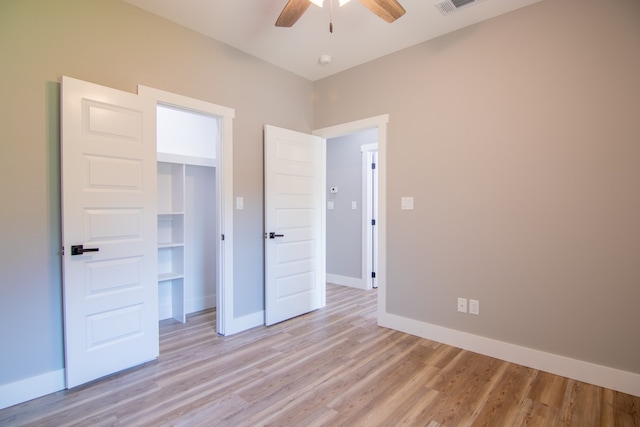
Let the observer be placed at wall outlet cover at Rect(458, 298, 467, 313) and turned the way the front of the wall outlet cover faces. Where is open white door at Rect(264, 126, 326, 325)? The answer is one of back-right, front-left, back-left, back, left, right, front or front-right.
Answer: right

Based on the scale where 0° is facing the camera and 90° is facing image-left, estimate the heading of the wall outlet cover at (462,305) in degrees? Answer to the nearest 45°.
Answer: approximately 0°

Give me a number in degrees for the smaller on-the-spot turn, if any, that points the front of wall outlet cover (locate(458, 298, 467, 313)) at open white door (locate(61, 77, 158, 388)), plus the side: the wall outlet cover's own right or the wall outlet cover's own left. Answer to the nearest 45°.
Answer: approximately 45° to the wall outlet cover's own right
